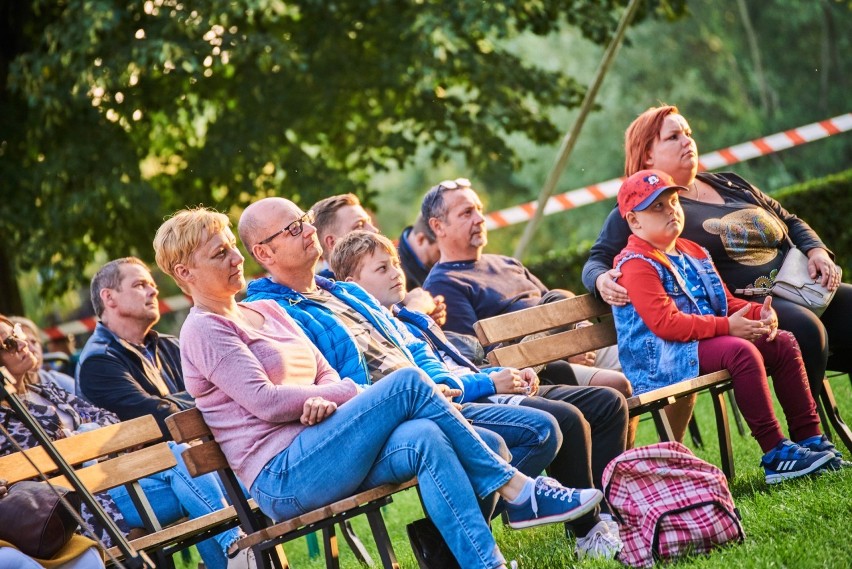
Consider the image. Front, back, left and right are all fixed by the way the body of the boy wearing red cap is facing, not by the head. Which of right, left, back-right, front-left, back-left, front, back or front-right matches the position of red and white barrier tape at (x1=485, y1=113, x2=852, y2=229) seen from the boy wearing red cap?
back-left

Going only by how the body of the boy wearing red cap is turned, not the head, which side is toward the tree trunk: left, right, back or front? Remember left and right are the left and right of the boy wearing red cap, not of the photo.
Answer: back

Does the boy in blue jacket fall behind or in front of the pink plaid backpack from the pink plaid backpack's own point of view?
behind

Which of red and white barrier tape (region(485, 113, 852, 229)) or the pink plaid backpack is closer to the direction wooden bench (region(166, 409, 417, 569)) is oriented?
the pink plaid backpack

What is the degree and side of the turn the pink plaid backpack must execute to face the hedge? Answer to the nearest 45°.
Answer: approximately 135° to its left

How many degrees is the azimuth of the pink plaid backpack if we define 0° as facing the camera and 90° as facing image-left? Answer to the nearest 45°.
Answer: approximately 315°

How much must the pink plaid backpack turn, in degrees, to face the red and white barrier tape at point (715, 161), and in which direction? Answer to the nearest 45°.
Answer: approximately 135° to its left

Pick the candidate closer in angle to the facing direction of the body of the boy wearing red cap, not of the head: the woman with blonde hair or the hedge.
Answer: the woman with blonde hair

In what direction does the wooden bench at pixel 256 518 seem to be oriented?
to the viewer's right

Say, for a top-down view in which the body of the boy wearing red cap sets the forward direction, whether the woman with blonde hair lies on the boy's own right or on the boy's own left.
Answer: on the boy's own right

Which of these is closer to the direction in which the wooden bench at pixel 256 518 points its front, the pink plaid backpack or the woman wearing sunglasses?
the pink plaid backpack

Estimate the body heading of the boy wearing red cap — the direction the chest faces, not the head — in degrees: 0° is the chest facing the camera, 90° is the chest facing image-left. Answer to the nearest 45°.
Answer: approximately 315°
